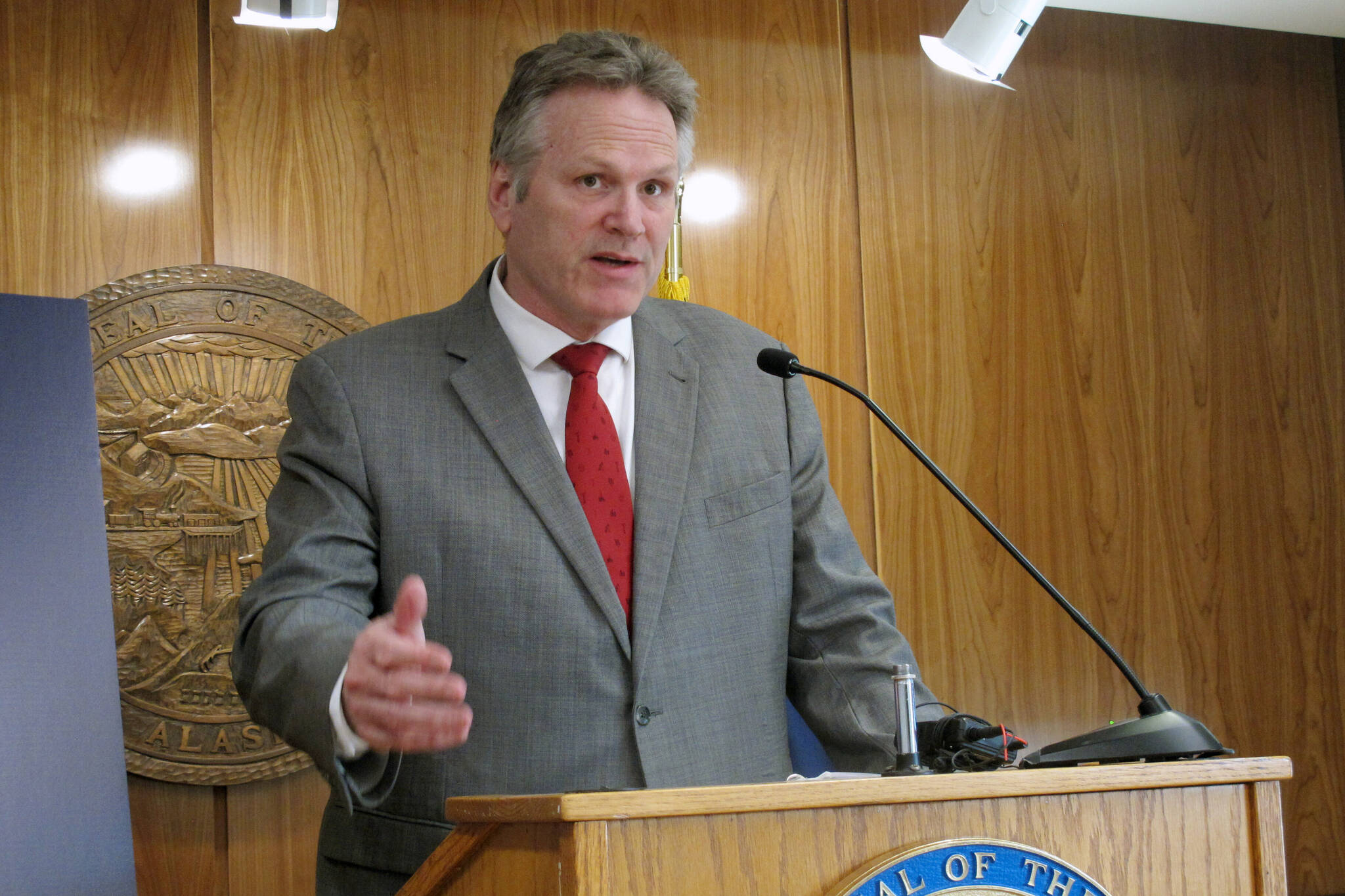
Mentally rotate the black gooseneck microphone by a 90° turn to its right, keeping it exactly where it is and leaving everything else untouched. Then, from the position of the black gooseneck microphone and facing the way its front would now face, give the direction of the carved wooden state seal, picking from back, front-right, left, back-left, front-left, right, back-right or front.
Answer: front-left

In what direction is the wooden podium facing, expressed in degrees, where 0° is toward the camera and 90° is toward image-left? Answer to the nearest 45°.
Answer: approximately 0°

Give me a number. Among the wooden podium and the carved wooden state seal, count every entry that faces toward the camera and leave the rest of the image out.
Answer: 2

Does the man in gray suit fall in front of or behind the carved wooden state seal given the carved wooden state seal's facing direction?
in front

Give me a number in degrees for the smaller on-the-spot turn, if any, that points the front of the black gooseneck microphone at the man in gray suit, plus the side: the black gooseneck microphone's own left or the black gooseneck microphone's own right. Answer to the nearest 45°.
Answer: approximately 45° to the black gooseneck microphone's own right

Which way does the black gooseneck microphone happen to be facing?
to the viewer's left
